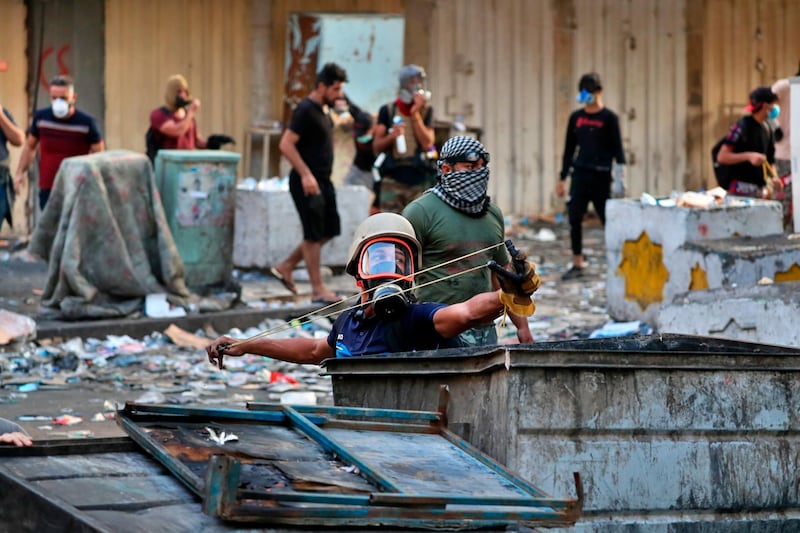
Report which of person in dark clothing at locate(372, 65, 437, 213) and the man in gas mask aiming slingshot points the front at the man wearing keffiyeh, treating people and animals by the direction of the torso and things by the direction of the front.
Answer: the person in dark clothing

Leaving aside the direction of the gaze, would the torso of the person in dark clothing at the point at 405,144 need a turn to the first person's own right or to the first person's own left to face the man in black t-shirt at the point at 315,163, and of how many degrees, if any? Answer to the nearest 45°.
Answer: approximately 45° to the first person's own right

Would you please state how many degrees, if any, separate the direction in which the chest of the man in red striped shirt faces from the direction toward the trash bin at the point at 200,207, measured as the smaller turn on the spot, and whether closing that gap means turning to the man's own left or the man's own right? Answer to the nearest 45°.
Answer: approximately 45° to the man's own left

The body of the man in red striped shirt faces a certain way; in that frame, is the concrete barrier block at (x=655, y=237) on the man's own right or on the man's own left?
on the man's own left

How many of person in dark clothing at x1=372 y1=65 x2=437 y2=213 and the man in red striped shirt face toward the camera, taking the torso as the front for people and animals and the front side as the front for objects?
2
